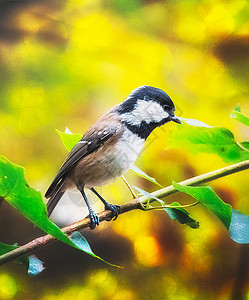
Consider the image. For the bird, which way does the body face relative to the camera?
to the viewer's right
